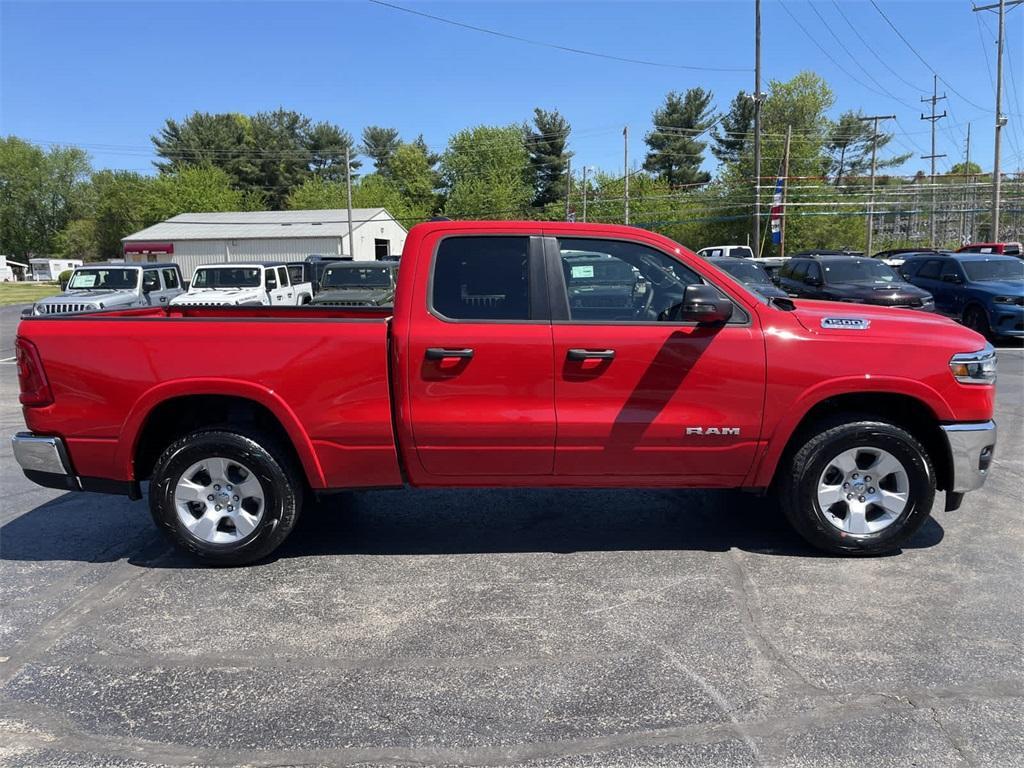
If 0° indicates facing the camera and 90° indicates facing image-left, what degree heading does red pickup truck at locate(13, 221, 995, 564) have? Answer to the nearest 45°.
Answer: approximately 270°

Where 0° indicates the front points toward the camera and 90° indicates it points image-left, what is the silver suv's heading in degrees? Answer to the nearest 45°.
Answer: approximately 45°

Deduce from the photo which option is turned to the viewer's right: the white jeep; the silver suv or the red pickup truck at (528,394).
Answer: the red pickup truck

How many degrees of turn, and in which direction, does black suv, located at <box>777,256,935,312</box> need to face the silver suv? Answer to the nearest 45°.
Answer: approximately 135° to its right

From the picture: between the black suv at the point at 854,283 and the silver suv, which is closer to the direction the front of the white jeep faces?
the silver suv

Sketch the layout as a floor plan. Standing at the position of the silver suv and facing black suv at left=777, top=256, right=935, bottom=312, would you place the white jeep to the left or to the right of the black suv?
left

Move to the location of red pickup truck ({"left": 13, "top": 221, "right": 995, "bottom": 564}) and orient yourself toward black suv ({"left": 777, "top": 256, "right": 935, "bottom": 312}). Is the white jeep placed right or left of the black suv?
left

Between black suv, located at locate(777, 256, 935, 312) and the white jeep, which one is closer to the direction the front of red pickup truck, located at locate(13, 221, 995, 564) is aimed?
the black suv

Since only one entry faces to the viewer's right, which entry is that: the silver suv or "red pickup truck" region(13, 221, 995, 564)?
the red pickup truck

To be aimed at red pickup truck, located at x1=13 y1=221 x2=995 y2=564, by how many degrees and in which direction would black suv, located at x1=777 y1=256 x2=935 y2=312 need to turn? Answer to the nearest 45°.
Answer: approximately 45° to its right

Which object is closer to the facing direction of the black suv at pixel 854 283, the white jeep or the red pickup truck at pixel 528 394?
the red pickup truck
